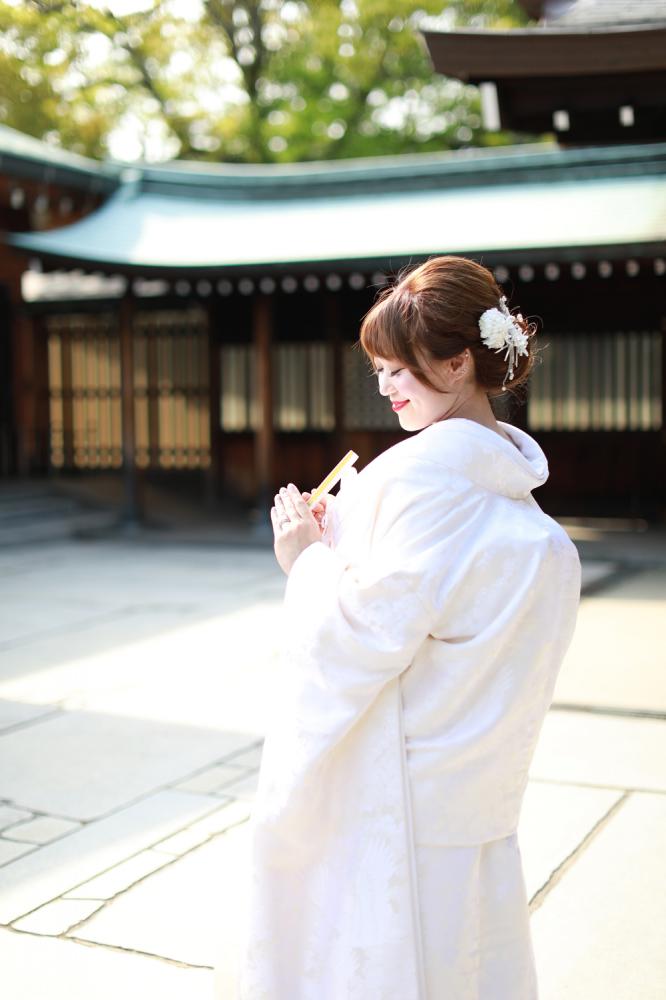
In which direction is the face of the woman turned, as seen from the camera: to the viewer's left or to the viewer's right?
to the viewer's left

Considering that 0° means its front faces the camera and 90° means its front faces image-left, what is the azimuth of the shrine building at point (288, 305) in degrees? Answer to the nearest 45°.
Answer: approximately 0°

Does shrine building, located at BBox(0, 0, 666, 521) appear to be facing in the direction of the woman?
yes
